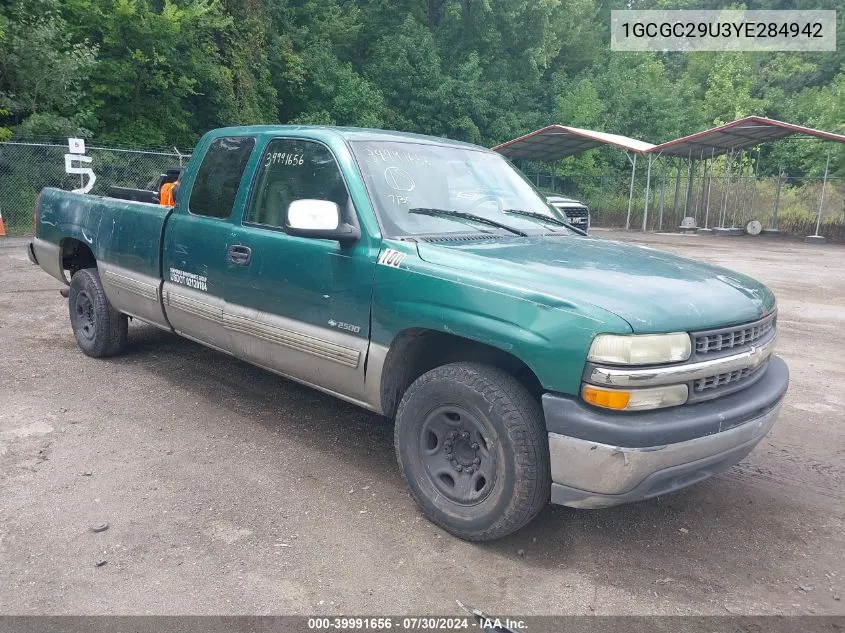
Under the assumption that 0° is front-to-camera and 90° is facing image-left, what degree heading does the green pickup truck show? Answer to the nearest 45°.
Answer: approximately 315°

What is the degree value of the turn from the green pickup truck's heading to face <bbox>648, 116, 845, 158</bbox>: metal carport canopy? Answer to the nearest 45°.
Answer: approximately 90° to its left

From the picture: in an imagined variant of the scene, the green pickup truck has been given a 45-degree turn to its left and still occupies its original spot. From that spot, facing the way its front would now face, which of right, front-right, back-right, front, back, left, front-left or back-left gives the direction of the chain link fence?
back-left

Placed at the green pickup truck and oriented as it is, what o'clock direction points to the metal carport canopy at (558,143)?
The metal carport canopy is roughly at 8 o'clock from the green pickup truck.
